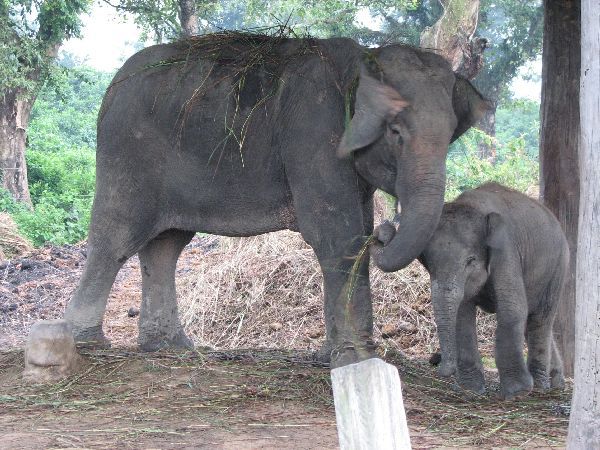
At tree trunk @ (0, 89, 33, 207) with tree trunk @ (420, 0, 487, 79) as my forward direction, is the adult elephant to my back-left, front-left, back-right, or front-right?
front-right

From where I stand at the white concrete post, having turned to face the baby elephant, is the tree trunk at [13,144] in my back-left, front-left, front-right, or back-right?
front-left

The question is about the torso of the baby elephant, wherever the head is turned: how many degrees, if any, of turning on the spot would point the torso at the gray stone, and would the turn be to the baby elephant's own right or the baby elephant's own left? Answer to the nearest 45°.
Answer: approximately 45° to the baby elephant's own right

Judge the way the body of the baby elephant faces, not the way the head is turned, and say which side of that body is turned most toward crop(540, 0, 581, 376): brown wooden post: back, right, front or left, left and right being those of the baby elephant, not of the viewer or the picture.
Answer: back

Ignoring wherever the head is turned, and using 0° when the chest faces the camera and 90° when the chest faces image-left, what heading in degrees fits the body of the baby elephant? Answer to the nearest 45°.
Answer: approximately 45°

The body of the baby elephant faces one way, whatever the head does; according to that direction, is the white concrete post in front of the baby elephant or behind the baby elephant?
in front
